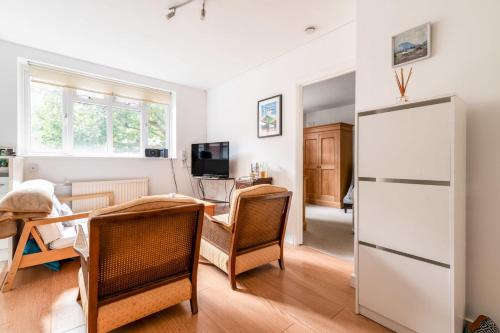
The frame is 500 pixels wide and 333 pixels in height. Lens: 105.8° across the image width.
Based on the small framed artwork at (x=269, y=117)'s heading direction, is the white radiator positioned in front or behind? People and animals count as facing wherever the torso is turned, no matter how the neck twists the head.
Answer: in front

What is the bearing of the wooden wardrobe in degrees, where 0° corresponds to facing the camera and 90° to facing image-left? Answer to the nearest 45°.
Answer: approximately 45°

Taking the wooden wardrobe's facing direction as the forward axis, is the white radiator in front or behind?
in front

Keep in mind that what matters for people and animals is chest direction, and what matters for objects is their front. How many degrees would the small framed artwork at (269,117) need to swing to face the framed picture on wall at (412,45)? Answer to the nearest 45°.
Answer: approximately 90° to its left

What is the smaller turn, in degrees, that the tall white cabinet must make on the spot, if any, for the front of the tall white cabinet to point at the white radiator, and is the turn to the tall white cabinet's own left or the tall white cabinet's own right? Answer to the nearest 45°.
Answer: approximately 45° to the tall white cabinet's own right

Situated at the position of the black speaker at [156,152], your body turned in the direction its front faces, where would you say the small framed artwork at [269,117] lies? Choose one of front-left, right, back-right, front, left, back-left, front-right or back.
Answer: front-left

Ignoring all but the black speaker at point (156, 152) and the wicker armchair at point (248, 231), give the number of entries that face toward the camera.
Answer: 1

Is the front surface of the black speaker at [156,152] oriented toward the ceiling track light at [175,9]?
yes

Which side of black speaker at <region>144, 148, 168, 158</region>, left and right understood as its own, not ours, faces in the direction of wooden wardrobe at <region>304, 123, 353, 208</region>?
left

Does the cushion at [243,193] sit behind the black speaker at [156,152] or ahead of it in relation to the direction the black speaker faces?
ahead

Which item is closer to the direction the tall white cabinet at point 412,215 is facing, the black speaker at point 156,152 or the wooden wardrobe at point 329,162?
the black speaker

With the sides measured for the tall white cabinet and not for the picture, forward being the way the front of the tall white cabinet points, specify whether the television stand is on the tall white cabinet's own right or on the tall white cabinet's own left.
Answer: on the tall white cabinet's own right

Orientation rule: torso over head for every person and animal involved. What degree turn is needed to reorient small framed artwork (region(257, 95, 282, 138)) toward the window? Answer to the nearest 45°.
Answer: approximately 45° to its right
